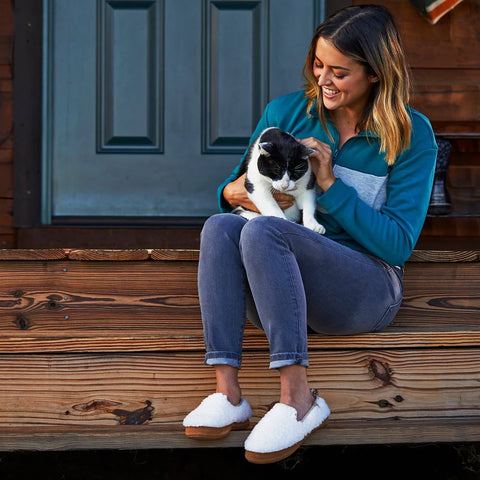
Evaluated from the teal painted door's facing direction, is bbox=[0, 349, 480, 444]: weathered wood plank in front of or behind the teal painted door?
in front

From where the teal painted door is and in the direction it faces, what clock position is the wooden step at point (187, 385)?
The wooden step is roughly at 12 o'clock from the teal painted door.

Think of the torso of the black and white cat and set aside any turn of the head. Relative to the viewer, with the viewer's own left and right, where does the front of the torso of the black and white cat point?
facing the viewer

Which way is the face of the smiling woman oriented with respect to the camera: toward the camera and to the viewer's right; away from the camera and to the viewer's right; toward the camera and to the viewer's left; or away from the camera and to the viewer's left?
toward the camera and to the viewer's left

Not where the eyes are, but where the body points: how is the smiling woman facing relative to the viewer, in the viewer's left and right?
facing the viewer and to the left of the viewer

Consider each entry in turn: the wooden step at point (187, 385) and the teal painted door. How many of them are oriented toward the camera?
2

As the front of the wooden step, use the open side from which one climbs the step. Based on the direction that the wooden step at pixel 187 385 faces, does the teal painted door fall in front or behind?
behind

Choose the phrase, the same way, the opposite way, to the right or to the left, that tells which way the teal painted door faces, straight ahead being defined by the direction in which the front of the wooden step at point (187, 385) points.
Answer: the same way

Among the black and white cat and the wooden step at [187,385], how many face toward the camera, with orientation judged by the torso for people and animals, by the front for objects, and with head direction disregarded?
2

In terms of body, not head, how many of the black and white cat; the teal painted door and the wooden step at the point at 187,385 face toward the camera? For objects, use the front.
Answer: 3

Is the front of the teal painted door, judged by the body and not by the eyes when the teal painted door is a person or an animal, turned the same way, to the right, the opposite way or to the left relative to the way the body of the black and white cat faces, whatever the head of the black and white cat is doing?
the same way
